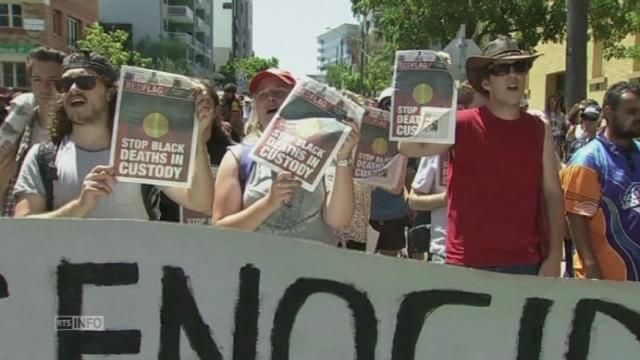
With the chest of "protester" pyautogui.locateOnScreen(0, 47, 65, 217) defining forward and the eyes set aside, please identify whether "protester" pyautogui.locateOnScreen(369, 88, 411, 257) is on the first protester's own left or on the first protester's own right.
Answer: on the first protester's own left

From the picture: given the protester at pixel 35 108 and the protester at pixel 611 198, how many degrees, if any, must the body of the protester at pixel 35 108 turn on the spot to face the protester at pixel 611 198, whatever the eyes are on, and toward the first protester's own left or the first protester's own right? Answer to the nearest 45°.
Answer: approximately 45° to the first protester's own left

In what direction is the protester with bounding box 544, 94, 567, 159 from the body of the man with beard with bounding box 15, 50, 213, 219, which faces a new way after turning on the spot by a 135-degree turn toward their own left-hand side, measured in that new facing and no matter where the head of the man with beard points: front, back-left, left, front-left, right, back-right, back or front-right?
front

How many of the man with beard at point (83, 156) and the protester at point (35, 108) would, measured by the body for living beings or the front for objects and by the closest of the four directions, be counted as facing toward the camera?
2

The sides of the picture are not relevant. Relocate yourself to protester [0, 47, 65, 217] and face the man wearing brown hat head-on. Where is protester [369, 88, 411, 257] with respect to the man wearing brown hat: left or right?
left

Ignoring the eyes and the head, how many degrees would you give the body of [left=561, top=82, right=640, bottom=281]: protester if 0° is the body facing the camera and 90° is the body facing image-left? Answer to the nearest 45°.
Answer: approximately 315°

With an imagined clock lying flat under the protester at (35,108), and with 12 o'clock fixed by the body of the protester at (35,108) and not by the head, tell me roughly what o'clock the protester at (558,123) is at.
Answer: the protester at (558,123) is roughly at 8 o'clock from the protester at (35,108).

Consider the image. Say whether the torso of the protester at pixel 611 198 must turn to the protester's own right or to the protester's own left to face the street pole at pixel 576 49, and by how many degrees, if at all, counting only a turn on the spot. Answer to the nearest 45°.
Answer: approximately 135° to the protester's own left
